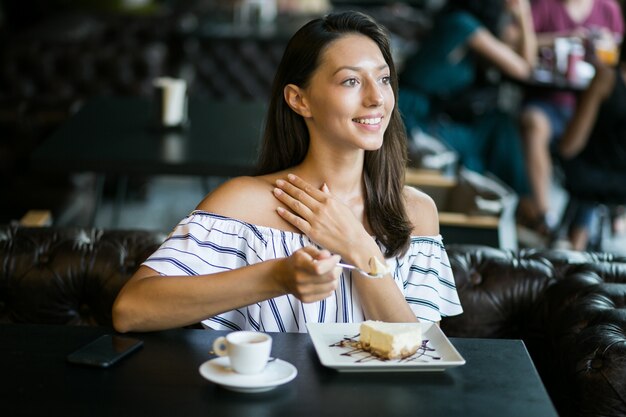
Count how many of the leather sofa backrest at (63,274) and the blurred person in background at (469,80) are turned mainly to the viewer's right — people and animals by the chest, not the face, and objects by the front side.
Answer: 1

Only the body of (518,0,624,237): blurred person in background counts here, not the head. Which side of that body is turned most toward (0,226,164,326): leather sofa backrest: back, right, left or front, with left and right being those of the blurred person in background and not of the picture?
front

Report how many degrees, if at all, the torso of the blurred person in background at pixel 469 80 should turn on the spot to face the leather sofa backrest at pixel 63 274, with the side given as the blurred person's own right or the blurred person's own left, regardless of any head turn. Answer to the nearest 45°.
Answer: approximately 90° to the blurred person's own right

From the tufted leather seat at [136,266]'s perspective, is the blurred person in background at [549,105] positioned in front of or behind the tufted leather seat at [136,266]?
behind

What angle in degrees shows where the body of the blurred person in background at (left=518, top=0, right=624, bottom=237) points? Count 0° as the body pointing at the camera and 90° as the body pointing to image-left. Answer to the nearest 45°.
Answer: approximately 0°

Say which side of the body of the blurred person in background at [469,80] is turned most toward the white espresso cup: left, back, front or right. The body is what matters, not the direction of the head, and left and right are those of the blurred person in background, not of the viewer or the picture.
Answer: right

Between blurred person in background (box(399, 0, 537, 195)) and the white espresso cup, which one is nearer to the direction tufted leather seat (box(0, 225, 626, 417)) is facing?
the white espresso cup

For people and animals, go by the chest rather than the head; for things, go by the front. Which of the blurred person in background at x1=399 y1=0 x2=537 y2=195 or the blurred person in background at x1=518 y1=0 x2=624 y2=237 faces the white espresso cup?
the blurred person in background at x1=518 y1=0 x2=624 y2=237

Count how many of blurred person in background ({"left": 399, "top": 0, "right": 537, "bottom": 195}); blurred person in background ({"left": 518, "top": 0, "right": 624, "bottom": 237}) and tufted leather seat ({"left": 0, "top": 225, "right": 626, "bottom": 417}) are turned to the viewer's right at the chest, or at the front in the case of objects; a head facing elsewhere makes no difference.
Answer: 1

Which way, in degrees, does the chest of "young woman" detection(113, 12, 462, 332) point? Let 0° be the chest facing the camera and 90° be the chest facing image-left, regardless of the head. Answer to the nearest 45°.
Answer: approximately 315°

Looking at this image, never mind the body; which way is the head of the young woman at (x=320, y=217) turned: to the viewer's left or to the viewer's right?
to the viewer's right

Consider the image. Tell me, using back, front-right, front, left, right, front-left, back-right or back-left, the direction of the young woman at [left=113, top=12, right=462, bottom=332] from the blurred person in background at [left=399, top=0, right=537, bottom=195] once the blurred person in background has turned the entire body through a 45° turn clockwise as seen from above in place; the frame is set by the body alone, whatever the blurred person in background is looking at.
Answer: front-right

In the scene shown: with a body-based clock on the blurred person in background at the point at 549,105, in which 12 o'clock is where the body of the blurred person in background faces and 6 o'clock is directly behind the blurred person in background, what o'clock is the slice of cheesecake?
The slice of cheesecake is roughly at 12 o'clock from the blurred person in background.

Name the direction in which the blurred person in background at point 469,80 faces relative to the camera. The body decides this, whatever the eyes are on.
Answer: to the viewer's right

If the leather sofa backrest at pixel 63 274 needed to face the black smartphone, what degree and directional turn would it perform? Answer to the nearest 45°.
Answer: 0° — it already faces it

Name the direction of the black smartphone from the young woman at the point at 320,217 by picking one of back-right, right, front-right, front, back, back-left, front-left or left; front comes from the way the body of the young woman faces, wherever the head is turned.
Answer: right
